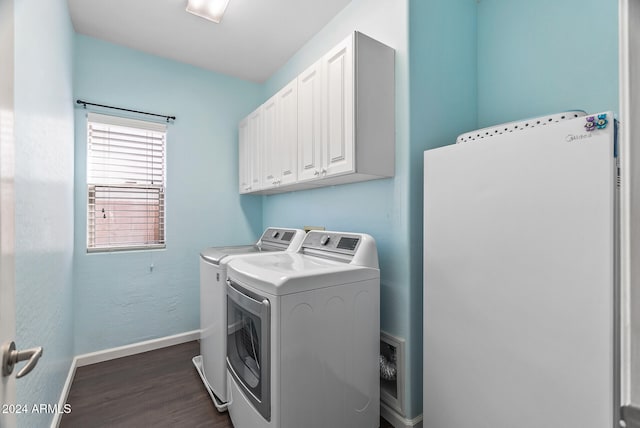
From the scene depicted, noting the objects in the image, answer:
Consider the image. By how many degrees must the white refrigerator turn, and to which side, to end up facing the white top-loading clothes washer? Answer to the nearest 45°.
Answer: approximately 45° to its right

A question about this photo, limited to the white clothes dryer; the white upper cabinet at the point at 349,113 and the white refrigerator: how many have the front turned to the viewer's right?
0

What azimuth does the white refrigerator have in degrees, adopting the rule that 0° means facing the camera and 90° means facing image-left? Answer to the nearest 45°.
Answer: approximately 45°

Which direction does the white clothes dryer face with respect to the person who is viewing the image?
facing the viewer and to the left of the viewer

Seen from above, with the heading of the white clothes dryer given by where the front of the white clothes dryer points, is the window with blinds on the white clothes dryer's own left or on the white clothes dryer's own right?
on the white clothes dryer's own right

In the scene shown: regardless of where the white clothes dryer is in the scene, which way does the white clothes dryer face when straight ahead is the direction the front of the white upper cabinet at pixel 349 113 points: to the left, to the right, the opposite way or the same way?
the same way

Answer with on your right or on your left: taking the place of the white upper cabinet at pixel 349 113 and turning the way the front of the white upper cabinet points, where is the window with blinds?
on your right
